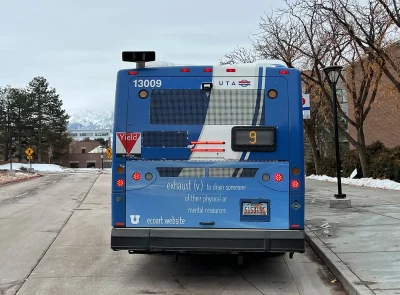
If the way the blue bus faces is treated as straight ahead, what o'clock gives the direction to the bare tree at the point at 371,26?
The bare tree is roughly at 1 o'clock from the blue bus.

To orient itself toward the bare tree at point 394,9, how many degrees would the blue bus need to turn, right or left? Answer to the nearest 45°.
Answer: approximately 45° to its right

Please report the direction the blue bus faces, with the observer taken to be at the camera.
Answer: facing away from the viewer
